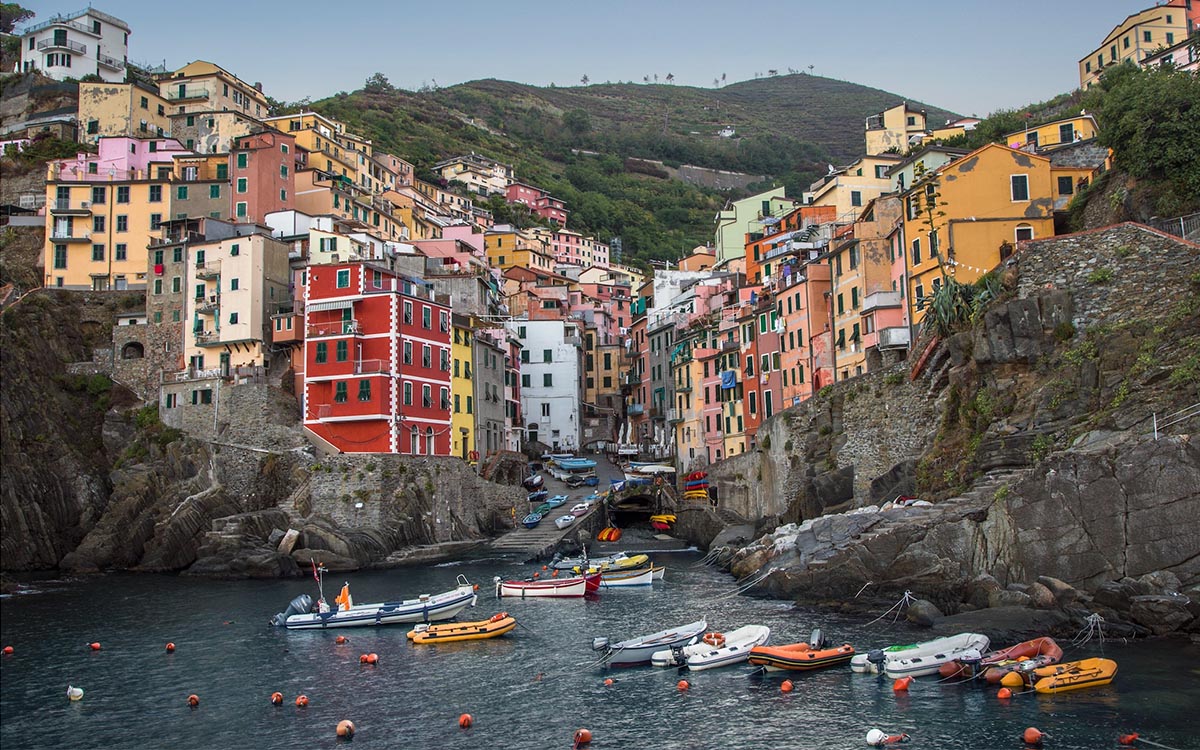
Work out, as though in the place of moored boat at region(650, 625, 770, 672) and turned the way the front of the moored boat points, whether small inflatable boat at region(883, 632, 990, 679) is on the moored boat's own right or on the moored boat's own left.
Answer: on the moored boat's own right

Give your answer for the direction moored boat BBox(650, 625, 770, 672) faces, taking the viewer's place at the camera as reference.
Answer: facing away from the viewer and to the right of the viewer

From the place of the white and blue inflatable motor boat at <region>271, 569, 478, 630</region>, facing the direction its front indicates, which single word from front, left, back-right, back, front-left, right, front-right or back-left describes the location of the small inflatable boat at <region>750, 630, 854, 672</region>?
front-right

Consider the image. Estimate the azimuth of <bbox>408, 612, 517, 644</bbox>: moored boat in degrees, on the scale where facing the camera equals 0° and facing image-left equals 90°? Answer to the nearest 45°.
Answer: approximately 270°

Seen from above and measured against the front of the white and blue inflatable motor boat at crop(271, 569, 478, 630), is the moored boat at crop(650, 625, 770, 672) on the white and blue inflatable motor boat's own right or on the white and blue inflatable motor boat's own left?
on the white and blue inflatable motor boat's own right

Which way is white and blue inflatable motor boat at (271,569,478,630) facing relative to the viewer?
to the viewer's right

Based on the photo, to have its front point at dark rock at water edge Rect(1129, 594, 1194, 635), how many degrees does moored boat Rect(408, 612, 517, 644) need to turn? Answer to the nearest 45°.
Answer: approximately 45° to its right

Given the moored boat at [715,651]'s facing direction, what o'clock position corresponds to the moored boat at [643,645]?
the moored boat at [643,645] is roughly at 8 o'clock from the moored boat at [715,651].

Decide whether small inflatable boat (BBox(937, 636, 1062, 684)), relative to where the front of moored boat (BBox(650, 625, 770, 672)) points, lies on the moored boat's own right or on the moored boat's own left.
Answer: on the moored boat's own right

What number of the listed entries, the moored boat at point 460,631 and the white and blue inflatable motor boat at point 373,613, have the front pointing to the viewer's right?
2

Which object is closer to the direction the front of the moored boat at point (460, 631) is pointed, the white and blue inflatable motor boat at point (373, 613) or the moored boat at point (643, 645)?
the moored boat

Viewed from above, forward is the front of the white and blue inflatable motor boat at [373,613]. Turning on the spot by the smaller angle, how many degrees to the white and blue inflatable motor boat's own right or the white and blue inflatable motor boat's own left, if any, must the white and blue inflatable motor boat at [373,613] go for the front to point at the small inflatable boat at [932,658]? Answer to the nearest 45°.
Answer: approximately 45° to the white and blue inflatable motor boat's own right

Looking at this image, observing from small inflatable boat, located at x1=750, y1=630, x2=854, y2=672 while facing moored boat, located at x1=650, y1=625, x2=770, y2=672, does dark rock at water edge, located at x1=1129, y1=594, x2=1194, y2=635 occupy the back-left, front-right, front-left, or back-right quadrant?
back-right

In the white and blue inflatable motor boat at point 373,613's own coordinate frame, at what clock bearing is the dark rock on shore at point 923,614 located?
The dark rock on shore is roughly at 1 o'clock from the white and blue inflatable motor boat.
